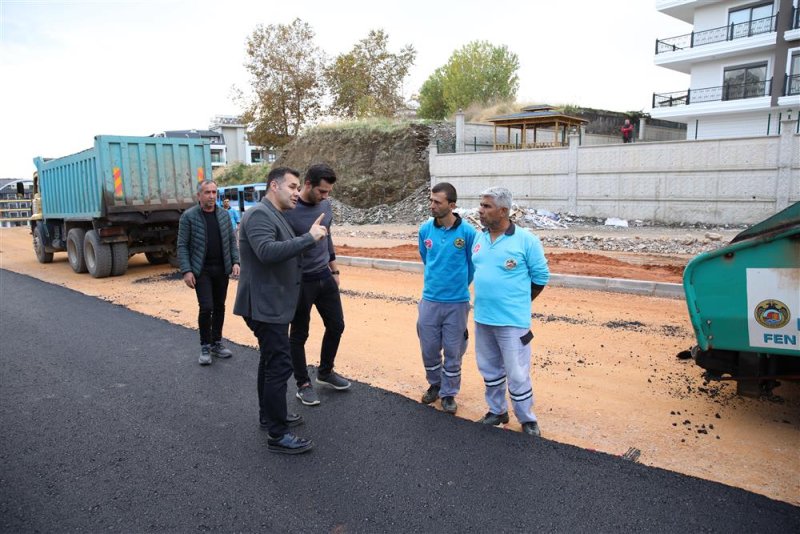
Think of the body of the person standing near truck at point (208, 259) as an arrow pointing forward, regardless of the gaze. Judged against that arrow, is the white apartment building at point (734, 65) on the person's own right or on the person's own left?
on the person's own left

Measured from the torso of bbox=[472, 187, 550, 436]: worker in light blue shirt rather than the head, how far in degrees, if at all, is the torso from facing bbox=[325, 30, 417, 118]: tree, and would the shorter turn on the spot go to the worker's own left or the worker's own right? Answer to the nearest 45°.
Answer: approximately 135° to the worker's own right

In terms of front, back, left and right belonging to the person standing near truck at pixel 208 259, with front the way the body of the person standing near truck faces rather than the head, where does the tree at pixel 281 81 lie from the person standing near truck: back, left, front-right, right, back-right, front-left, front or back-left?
back-left

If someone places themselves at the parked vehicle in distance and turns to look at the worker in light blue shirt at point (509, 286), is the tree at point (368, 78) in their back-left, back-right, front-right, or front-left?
back-left

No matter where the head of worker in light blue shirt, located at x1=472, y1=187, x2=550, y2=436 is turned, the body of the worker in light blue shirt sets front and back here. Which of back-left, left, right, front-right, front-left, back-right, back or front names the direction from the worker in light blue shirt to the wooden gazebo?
back-right

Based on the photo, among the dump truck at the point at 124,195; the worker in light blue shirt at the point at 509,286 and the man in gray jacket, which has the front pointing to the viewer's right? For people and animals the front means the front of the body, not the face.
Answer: the man in gray jacket

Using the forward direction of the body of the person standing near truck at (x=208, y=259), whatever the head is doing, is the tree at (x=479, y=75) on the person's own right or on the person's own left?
on the person's own left

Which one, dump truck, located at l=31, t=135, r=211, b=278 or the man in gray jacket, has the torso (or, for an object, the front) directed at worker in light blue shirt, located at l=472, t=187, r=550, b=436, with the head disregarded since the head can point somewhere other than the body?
the man in gray jacket

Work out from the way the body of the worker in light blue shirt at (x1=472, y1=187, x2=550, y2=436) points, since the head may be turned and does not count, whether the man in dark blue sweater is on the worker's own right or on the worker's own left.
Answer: on the worker's own right

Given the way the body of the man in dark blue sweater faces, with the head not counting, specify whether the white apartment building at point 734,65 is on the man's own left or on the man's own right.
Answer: on the man's own left

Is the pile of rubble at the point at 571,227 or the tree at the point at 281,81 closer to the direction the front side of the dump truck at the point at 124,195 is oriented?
the tree

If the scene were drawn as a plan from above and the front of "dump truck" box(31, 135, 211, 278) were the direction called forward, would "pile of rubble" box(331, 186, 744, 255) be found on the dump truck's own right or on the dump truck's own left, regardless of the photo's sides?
on the dump truck's own right

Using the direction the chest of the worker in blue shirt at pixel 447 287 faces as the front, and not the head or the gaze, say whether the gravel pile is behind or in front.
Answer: behind

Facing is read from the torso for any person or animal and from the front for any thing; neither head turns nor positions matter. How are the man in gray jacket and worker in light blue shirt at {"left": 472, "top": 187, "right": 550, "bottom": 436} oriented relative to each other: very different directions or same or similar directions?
very different directions
